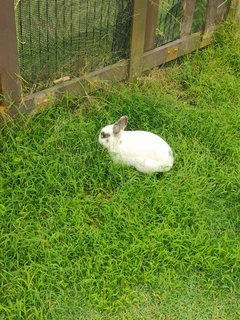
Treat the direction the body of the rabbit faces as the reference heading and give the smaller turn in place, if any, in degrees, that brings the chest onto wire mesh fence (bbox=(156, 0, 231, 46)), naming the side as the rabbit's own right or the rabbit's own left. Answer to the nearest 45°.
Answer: approximately 90° to the rabbit's own right

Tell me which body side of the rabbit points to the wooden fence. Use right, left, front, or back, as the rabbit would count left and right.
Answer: right

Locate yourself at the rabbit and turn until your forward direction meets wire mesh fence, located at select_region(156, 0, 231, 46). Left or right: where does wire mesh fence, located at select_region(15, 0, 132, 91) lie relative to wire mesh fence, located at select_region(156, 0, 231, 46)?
left

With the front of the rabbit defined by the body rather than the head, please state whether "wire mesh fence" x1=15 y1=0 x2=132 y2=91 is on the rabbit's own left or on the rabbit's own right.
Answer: on the rabbit's own right

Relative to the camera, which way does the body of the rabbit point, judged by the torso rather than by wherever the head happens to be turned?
to the viewer's left
